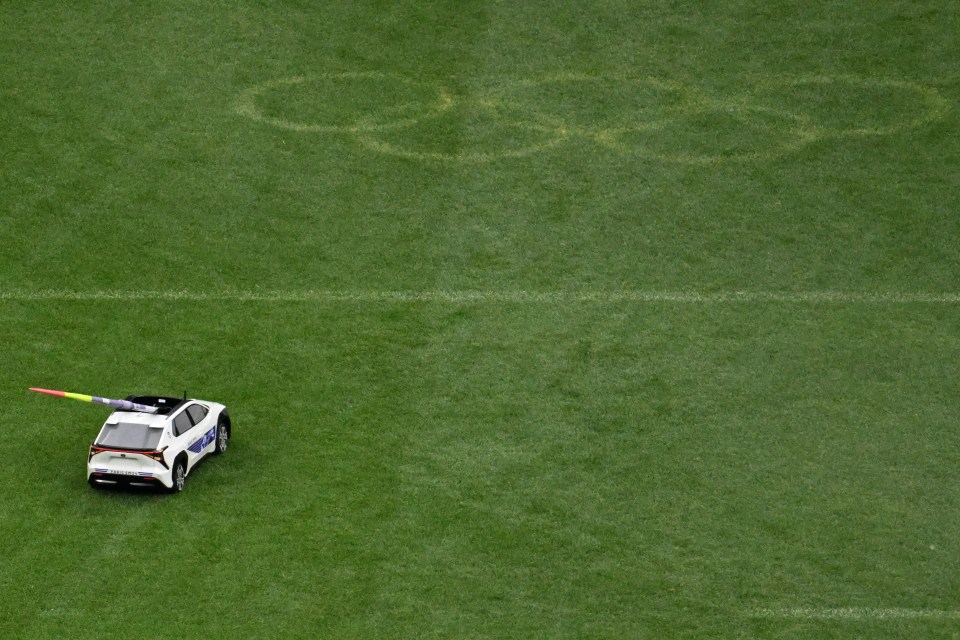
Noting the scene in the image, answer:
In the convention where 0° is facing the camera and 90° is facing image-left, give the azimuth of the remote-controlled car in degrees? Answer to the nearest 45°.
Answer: approximately 225°
